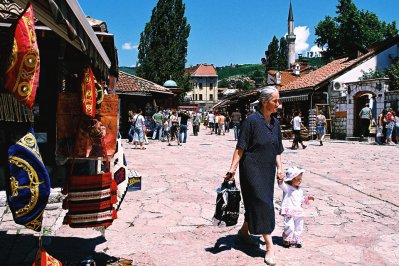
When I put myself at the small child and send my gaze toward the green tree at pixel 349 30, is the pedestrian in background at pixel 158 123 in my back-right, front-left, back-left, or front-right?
front-left

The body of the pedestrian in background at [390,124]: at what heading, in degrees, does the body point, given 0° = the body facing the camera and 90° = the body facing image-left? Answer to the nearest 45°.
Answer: approximately 90°

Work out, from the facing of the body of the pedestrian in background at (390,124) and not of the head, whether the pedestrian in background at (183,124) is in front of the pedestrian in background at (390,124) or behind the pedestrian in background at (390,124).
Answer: in front

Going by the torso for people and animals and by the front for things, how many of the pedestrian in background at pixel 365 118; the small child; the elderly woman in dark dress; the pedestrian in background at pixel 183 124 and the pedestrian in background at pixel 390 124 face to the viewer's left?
1

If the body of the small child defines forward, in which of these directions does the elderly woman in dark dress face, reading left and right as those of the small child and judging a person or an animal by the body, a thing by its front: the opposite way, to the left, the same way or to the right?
the same way

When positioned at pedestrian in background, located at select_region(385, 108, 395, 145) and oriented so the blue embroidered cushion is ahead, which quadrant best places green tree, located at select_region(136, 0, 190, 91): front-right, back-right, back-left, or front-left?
back-right

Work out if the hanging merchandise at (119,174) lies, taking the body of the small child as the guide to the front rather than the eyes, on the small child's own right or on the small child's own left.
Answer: on the small child's own right

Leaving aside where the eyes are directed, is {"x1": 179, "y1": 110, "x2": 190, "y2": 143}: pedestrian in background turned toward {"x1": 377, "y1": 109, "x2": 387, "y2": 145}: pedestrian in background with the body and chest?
no

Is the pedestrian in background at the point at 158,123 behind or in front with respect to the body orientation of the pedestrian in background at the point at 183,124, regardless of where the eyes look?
in front

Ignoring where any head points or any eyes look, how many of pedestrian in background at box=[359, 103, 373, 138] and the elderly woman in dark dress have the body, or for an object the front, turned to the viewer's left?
0

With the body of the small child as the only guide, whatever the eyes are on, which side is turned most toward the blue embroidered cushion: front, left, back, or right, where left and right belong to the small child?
right
